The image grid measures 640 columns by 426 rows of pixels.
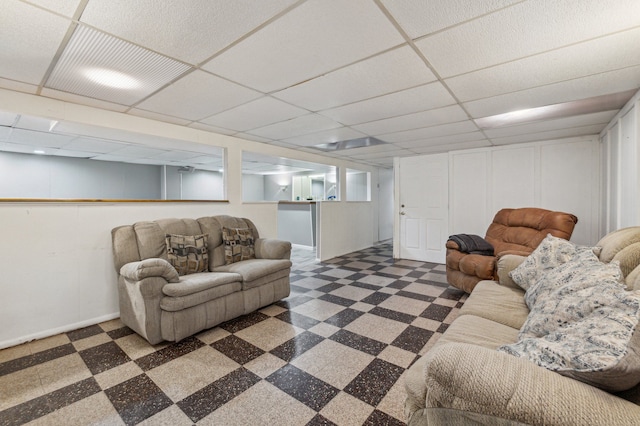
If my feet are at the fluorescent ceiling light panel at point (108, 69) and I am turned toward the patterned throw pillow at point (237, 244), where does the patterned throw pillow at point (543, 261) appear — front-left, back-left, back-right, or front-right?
front-right

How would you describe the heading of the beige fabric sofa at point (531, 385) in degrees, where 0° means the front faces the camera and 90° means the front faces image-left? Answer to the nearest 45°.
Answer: approximately 90°

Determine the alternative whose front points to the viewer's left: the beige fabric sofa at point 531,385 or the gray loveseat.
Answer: the beige fabric sofa

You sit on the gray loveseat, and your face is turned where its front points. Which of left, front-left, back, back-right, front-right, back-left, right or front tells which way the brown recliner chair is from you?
front-left

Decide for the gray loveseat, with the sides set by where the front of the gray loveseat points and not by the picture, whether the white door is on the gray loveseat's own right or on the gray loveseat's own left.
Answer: on the gray loveseat's own left

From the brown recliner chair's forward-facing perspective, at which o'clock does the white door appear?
The white door is roughly at 3 o'clock from the brown recliner chair.

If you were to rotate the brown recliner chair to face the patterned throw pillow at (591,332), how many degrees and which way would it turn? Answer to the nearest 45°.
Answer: approximately 45° to its left

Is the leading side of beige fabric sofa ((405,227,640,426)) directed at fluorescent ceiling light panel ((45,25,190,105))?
yes

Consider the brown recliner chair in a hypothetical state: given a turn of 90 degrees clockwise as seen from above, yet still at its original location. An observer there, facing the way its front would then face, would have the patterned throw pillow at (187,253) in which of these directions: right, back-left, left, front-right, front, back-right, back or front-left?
left

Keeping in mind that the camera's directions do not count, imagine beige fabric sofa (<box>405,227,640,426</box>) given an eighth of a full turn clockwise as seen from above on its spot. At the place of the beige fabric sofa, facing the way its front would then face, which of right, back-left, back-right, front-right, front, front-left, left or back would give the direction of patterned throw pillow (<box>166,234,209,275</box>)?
front-left

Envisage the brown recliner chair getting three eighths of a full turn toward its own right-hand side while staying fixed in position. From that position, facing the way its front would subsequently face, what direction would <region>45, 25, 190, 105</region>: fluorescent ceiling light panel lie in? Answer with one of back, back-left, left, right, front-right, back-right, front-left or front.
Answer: back-left

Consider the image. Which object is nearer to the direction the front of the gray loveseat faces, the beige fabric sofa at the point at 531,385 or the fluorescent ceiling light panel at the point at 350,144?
the beige fabric sofa

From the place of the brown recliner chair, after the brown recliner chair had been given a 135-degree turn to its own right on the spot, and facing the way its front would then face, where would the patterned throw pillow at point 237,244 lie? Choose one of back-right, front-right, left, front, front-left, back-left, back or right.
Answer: back-left

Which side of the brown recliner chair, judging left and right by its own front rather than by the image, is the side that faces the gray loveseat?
front

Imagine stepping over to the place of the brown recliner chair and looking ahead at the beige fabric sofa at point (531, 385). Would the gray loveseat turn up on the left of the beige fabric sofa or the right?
right

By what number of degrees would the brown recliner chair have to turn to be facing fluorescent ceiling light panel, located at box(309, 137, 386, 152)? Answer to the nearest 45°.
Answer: approximately 45° to its right
